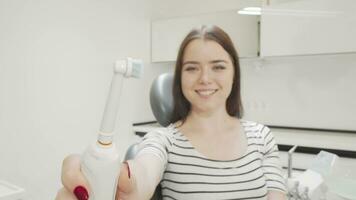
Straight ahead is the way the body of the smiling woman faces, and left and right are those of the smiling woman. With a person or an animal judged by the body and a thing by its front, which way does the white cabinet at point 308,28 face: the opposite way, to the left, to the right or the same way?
the same way

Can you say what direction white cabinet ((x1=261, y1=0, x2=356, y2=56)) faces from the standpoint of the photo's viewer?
facing the viewer

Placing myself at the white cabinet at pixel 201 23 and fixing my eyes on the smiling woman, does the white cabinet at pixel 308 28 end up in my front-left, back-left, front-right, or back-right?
front-left

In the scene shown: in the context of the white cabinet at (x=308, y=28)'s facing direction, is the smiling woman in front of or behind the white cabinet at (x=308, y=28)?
in front

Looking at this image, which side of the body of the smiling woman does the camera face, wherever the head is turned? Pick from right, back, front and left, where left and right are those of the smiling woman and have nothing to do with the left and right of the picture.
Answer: front

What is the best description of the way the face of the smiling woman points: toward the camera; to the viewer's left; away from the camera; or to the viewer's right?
toward the camera

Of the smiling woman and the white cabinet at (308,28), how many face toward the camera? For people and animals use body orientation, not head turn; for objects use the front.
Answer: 2

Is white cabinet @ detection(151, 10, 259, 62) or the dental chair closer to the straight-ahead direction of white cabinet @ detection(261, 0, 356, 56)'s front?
the dental chair

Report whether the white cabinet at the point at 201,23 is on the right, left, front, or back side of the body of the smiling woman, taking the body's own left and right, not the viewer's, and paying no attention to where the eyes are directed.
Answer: back

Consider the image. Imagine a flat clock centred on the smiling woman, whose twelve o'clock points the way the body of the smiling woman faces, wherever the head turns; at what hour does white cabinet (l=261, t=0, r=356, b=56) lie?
The white cabinet is roughly at 7 o'clock from the smiling woman.
